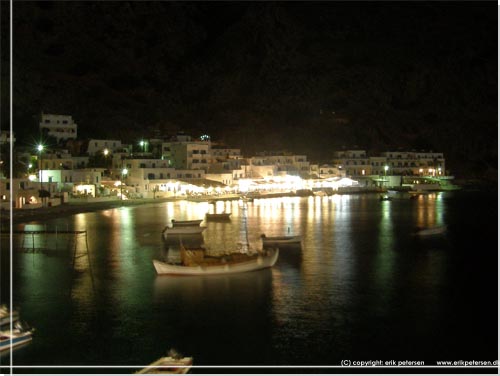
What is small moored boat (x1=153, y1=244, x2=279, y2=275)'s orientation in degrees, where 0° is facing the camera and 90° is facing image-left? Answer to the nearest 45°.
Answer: approximately 270°

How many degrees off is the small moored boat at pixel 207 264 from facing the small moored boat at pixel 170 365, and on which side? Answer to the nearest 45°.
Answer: approximately 90° to its right

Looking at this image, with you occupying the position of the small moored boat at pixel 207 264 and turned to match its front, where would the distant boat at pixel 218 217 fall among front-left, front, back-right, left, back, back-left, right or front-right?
left

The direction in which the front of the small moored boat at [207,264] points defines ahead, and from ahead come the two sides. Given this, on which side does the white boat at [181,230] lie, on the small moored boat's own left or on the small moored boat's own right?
on the small moored boat's own left

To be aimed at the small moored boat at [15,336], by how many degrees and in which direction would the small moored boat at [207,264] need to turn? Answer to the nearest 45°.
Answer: approximately 135° to its right

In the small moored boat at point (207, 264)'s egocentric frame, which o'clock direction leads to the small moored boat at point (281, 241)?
the small moored boat at point (281, 241) is roughly at 10 o'clock from the small moored boat at point (207, 264).
